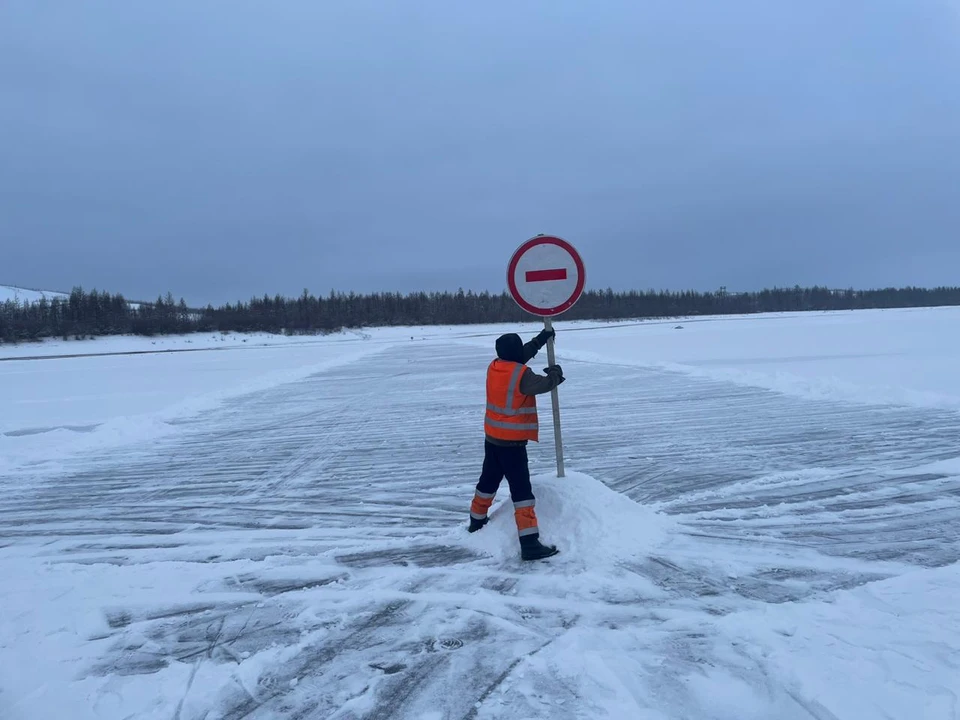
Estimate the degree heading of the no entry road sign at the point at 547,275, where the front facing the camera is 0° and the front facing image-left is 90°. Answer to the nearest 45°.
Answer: approximately 0°
